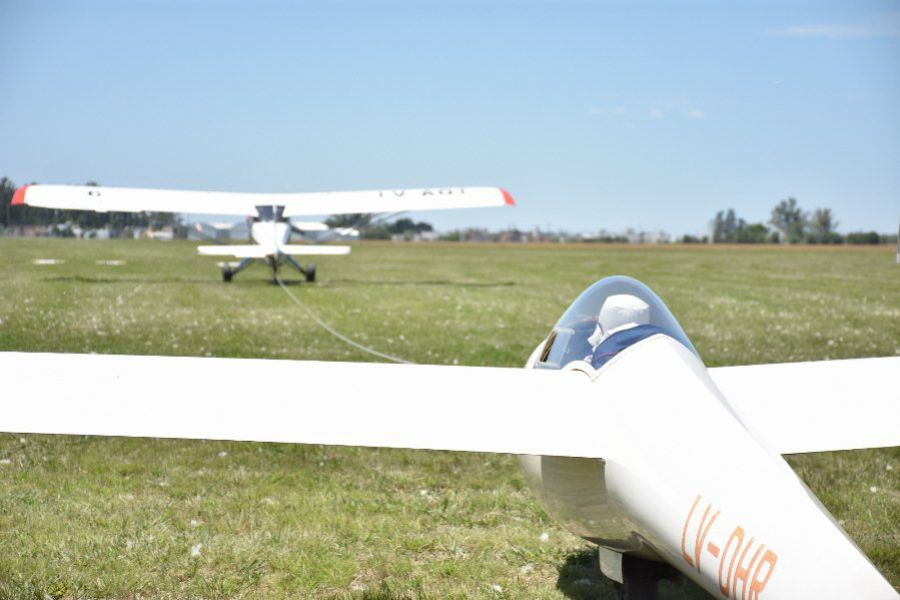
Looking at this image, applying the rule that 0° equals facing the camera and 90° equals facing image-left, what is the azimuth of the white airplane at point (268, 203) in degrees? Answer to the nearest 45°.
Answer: approximately 180°

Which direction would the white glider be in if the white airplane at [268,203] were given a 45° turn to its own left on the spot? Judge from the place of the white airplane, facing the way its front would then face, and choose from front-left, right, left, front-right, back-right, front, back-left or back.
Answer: back-left
